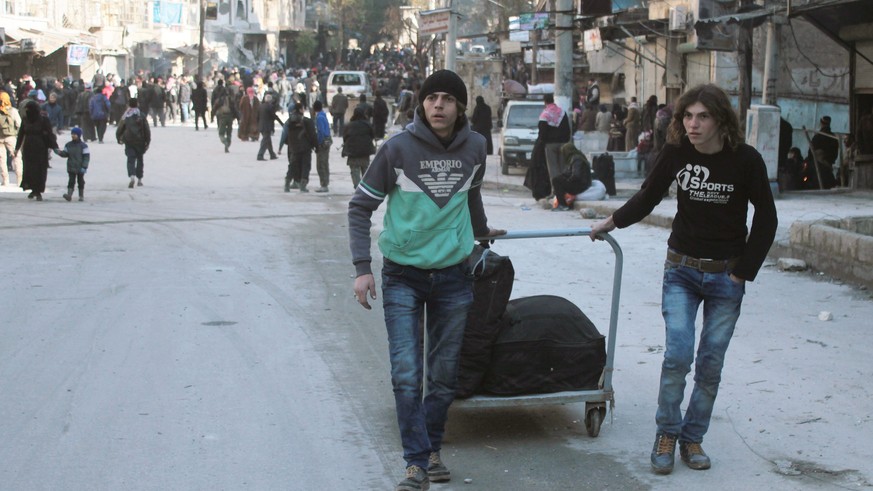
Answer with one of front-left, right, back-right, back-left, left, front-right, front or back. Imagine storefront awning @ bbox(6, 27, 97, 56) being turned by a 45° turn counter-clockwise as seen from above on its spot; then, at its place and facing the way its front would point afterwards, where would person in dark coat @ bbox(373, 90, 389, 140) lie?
front-right

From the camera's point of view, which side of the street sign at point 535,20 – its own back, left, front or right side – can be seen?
front

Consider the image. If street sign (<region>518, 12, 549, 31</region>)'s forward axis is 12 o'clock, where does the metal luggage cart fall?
The metal luggage cart is roughly at 12 o'clock from the street sign.

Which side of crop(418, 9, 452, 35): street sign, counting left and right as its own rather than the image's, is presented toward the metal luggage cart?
front

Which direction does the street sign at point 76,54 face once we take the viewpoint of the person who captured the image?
facing the viewer

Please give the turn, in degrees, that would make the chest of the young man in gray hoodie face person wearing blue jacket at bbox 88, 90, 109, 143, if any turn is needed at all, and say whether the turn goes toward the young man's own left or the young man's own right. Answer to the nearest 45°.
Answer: approximately 180°

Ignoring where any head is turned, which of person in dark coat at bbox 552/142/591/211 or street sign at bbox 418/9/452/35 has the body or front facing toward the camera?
the street sign

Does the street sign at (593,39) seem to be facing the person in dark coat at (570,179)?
yes

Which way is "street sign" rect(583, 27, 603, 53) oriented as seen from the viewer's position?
toward the camera

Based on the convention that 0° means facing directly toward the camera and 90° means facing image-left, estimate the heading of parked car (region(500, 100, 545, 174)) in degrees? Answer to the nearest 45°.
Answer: approximately 0°

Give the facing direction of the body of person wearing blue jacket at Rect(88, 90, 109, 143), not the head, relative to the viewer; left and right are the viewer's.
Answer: facing away from the viewer

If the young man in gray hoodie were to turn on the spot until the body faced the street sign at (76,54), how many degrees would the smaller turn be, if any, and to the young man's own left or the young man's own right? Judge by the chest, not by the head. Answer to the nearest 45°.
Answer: approximately 180°
